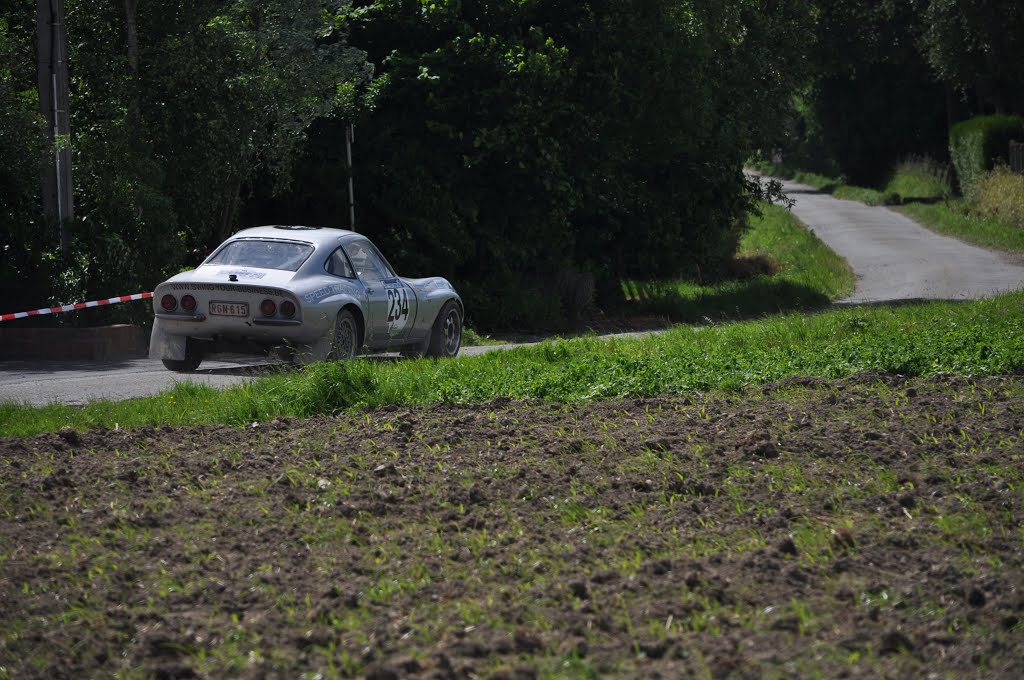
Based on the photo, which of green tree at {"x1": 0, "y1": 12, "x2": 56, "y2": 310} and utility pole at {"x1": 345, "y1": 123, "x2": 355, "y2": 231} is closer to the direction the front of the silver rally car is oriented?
the utility pole

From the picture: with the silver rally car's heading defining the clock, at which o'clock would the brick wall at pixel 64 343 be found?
The brick wall is roughly at 9 o'clock from the silver rally car.

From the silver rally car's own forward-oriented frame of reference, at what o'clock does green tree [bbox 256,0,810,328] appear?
The green tree is roughly at 11 o'clock from the silver rally car.

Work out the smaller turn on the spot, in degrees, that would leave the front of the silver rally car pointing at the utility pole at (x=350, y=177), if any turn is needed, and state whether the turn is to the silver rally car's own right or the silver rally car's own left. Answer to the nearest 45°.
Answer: approximately 45° to the silver rally car's own left

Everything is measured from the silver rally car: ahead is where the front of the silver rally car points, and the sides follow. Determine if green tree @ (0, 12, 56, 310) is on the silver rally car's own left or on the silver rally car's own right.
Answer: on the silver rally car's own left

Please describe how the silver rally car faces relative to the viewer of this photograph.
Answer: facing away from the viewer and to the right of the viewer

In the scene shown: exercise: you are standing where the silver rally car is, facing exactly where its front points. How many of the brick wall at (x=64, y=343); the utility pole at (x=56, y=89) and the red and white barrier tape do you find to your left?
3

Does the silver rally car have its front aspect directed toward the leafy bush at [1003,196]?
yes

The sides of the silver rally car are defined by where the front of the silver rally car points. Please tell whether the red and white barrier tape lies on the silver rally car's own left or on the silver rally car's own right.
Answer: on the silver rally car's own left

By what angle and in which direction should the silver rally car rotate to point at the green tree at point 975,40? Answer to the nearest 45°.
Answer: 0° — it already faces it

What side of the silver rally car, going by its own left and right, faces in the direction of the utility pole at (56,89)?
left
